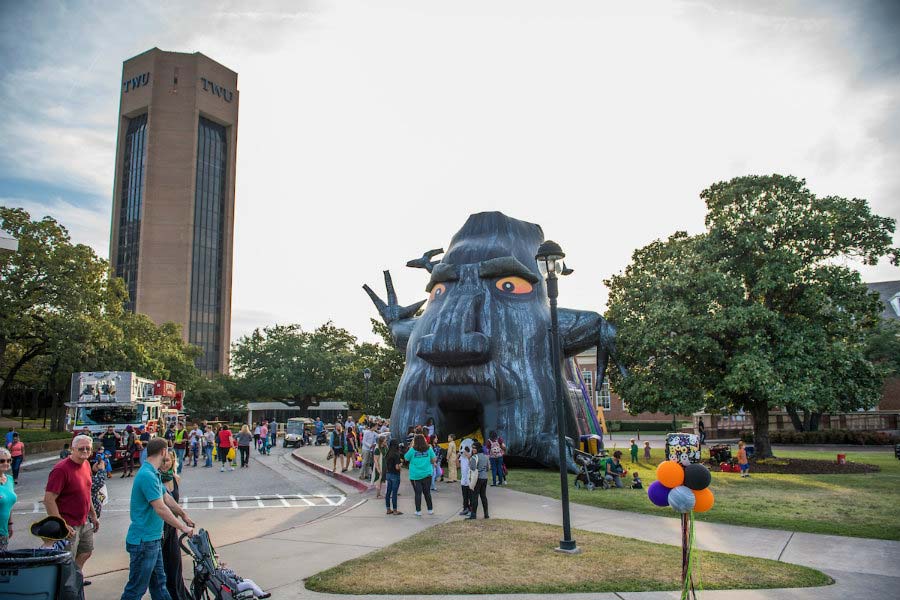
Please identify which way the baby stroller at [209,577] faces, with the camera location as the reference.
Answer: facing to the right of the viewer

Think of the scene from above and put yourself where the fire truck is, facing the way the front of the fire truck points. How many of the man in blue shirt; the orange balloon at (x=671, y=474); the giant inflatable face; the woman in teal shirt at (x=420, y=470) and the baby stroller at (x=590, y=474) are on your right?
0

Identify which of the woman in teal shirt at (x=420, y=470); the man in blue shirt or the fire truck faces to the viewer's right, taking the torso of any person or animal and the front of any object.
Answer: the man in blue shirt

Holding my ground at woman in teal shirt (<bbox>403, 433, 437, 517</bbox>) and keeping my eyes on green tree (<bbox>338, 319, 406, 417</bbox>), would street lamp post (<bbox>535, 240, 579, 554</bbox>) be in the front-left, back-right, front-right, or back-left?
back-right

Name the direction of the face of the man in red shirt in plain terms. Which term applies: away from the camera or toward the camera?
toward the camera

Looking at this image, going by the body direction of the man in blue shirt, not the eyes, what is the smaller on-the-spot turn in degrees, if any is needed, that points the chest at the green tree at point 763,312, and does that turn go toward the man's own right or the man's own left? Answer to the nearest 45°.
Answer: approximately 45° to the man's own left

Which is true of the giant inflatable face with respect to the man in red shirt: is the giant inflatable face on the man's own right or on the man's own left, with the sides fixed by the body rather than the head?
on the man's own left

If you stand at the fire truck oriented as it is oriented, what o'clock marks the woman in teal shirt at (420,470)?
The woman in teal shirt is roughly at 10 o'clock from the fire truck.

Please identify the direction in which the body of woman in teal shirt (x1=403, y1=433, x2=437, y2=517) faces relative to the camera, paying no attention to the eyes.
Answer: away from the camera

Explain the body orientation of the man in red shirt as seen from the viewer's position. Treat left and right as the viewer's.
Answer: facing the viewer and to the right of the viewer

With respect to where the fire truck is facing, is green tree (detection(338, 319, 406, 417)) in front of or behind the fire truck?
behind

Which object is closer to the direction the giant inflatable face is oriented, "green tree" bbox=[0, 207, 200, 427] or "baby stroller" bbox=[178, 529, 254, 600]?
the baby stroller

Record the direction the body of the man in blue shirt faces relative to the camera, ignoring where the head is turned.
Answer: to the viewer's right

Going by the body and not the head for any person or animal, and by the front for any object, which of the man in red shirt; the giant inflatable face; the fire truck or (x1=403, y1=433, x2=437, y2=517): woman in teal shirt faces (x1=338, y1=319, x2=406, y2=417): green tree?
the woman in teal shirt

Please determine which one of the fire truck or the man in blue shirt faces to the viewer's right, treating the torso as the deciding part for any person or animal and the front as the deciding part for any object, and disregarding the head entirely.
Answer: the man in blue shirt
